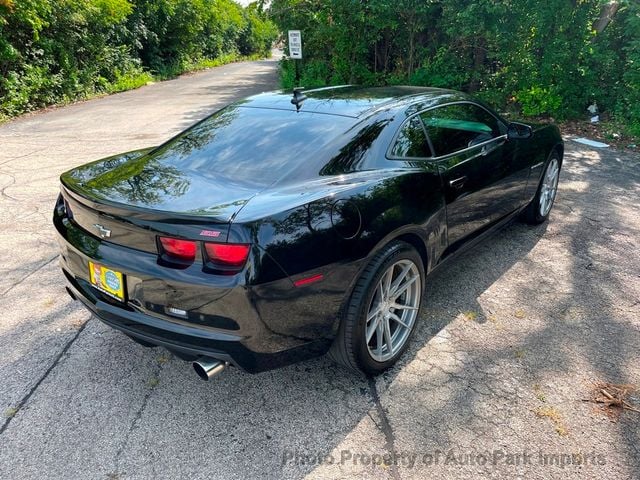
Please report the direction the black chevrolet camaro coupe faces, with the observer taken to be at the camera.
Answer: facing away from the viewer and to the right of the viewer

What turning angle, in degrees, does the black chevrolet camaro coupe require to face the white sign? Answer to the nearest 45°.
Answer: approximately 45° to its left

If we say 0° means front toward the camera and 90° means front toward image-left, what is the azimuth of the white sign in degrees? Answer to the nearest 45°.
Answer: approximately 0°

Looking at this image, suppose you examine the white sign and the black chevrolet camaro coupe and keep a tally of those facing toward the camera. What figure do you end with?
1

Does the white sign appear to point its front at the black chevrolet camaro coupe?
yes
